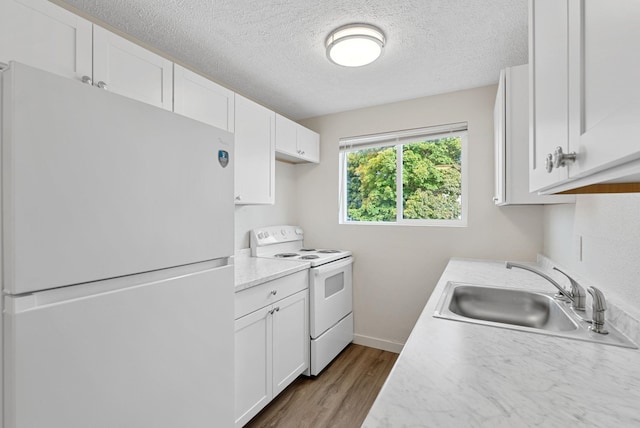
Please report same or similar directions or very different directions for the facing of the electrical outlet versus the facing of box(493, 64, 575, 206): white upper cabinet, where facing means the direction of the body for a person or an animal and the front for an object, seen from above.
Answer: same or similar directions

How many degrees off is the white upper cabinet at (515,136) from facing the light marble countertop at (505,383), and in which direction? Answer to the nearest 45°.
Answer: approximately 90° to its left

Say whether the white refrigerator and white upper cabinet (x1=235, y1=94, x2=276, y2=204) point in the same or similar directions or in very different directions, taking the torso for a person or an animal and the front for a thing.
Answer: same or similar directions

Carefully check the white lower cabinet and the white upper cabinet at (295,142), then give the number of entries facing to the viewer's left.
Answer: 0

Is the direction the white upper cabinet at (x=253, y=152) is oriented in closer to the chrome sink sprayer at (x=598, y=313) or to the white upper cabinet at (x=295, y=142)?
the chrome sink sprayer

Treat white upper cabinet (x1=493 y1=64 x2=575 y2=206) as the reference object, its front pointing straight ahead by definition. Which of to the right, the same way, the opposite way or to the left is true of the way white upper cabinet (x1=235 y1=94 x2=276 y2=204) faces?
the opposite way

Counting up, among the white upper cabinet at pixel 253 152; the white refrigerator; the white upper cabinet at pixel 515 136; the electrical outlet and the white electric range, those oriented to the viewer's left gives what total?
2

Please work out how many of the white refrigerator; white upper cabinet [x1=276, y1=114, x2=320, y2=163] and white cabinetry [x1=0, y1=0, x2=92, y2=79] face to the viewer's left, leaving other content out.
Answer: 0

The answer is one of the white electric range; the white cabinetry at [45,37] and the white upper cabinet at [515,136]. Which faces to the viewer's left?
the white upper cabinet

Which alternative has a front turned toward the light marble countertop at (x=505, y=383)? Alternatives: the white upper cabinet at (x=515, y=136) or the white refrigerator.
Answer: the white refrigerator

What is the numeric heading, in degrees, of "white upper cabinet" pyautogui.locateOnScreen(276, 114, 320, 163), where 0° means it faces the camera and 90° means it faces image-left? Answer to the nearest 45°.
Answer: approximately 315°

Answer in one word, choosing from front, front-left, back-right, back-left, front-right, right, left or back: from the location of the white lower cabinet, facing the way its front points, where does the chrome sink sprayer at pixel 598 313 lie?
front

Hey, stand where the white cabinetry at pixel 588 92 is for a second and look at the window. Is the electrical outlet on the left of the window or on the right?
right

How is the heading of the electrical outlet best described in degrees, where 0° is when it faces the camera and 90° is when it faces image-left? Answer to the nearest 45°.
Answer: approximately 90°
